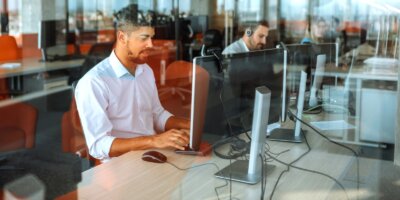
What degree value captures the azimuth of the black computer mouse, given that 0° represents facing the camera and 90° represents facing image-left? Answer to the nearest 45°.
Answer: approximately 270°

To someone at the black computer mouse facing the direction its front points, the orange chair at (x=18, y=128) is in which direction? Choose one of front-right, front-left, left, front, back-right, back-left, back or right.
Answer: back-left

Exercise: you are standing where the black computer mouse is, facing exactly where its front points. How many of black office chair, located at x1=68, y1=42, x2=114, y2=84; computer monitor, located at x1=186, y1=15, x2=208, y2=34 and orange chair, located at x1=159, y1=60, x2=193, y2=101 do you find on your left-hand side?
3

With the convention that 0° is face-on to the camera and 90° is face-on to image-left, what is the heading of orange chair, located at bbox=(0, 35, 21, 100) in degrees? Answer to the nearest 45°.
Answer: approximately 0°

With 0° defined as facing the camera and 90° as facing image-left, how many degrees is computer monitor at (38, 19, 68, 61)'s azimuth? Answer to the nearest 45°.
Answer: approximately 315°

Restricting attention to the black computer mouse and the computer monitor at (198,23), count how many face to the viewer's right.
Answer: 1

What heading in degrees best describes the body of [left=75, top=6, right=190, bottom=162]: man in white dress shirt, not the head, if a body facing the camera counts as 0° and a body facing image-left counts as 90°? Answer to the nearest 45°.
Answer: approximately 315°

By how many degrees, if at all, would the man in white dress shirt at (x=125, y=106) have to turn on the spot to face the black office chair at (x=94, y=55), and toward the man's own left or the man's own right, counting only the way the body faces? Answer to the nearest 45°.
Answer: approximately 135° to the man's own left

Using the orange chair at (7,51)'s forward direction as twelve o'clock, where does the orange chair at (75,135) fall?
the orange chair at (75,135) is roughly at 12 o'clock from the orange chair at (7,51).
